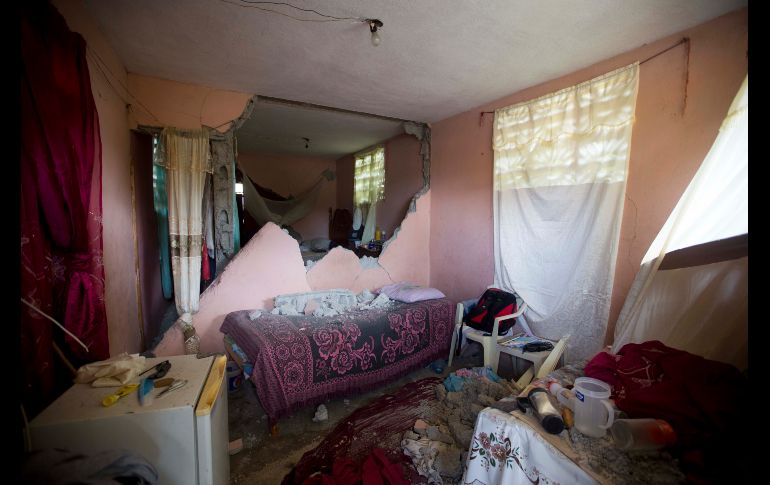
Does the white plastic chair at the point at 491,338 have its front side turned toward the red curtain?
yes

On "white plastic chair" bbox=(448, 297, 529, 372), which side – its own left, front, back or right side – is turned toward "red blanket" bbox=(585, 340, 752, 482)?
left

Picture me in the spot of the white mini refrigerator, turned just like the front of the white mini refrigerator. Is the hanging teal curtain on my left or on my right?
on my left

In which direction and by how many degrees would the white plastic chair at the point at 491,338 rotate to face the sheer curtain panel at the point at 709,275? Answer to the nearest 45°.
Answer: approximately 90° to its left

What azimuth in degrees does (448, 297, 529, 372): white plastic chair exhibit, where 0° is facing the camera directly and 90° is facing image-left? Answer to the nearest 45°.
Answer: approximately 45°

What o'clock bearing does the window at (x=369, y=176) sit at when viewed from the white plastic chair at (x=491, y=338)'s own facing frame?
The window is roughly at 3 o'clock from the white plastic chair.
